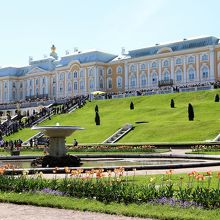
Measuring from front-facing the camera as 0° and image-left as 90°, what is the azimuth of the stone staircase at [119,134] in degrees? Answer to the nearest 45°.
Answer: approximately 45°
